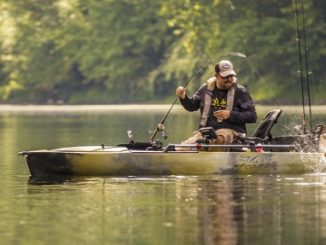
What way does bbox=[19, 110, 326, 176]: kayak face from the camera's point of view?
to the viewer's left
